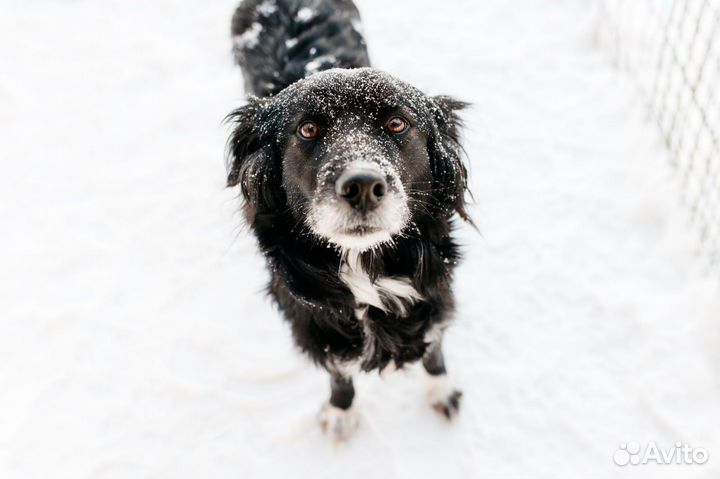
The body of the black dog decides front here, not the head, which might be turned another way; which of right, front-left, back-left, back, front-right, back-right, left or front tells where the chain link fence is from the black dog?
back-left

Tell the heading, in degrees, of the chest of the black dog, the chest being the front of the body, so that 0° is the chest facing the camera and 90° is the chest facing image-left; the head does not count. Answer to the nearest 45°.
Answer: approximately 0°
